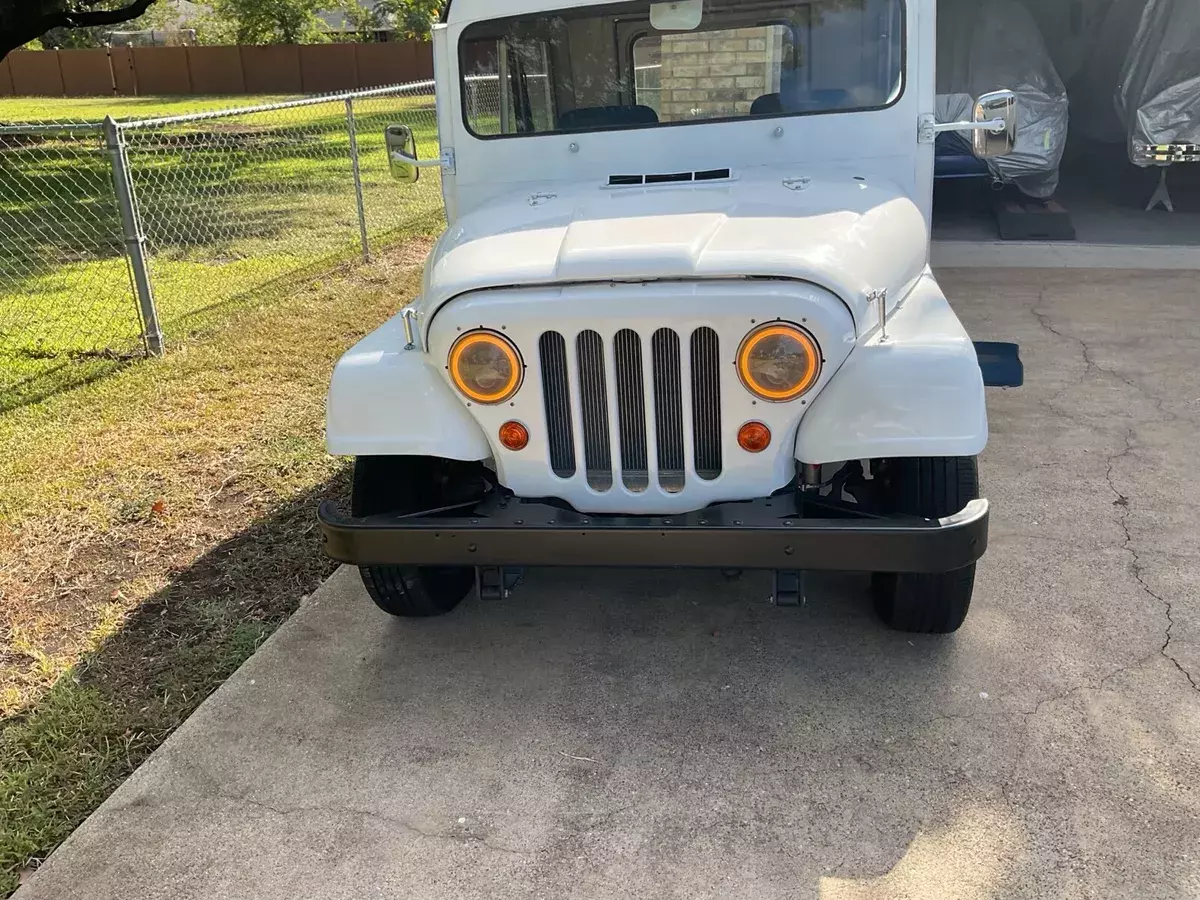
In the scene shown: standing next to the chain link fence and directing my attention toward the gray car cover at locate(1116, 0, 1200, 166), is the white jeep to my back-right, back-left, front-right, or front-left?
front-right

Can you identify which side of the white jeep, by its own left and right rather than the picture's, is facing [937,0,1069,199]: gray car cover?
back

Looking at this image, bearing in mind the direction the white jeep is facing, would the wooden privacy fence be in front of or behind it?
behind

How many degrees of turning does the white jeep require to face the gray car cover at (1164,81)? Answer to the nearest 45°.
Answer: approximately 135° to its left

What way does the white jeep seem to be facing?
toward the camera
